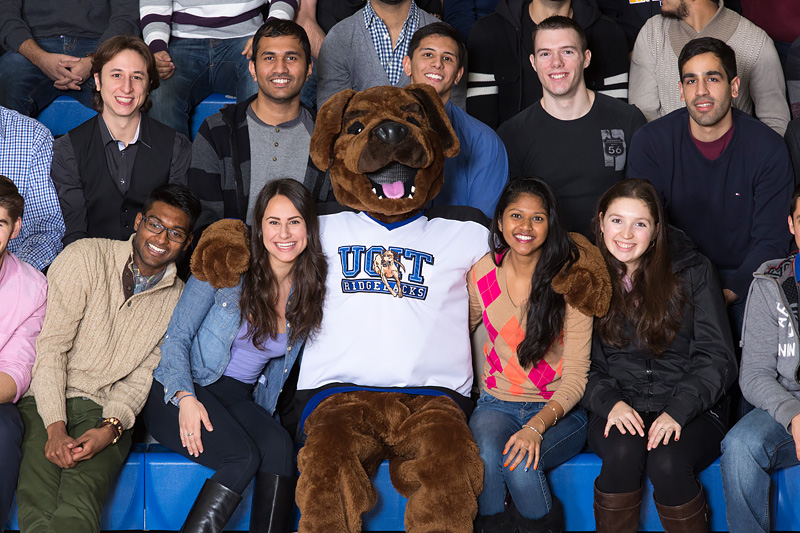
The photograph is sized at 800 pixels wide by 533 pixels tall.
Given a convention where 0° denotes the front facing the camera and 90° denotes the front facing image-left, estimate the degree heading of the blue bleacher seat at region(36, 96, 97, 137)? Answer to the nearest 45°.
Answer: approximately 0°

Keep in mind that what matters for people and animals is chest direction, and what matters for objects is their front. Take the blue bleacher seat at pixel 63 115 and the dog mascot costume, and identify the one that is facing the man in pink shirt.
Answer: the blue bleacher seat

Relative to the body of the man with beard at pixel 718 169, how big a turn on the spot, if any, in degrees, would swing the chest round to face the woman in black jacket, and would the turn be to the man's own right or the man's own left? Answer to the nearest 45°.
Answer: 0° — they already face them

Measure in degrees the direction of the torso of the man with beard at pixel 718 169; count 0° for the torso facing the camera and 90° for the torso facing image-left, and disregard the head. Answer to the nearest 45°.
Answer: approximately 0°

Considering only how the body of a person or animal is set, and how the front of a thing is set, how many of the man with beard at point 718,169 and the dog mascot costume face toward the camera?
2

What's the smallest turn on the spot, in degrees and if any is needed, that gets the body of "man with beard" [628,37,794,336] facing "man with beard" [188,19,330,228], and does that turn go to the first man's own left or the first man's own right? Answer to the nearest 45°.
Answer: approximately 90° to the first man's own right
